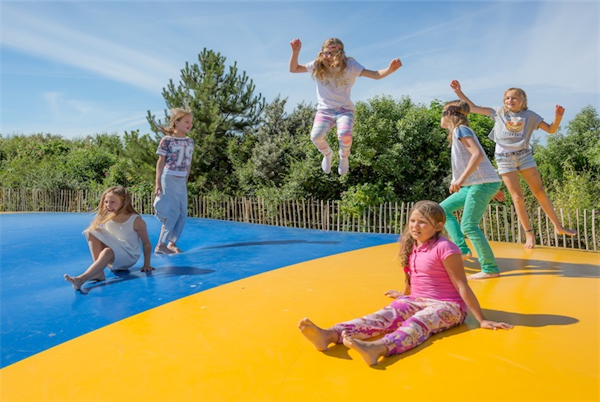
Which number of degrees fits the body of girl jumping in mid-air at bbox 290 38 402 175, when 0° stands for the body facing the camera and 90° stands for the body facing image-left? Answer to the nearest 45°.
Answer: approximately 0°

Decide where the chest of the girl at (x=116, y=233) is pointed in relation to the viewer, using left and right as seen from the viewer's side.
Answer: facing the viewer and to the left of the viewer

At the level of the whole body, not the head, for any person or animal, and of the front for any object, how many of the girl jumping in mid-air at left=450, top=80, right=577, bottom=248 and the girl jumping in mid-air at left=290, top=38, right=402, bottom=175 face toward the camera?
2

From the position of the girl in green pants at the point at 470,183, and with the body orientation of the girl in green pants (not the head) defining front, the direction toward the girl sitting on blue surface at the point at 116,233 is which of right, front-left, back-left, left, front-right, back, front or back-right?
front

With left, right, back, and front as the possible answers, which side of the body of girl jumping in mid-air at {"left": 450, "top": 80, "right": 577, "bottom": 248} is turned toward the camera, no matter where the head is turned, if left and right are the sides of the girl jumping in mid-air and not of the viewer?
front

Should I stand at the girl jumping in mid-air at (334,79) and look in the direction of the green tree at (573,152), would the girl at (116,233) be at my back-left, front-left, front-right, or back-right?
back-left

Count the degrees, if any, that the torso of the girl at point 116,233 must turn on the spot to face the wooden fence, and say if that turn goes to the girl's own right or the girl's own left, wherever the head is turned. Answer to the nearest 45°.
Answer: approximately 180°

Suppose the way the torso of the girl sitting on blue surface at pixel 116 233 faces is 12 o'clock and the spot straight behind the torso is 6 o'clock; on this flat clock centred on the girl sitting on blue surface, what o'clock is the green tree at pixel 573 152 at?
The green tree is roughly at 7 o'clock from the girl sitting on blue surface.
